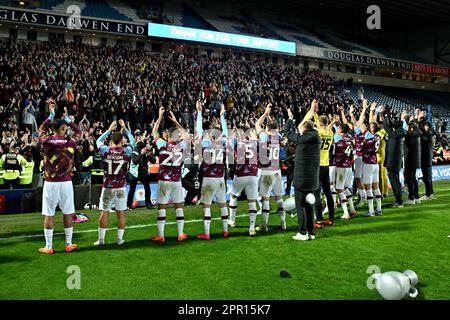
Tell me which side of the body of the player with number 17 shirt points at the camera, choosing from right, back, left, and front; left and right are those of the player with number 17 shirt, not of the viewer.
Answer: back

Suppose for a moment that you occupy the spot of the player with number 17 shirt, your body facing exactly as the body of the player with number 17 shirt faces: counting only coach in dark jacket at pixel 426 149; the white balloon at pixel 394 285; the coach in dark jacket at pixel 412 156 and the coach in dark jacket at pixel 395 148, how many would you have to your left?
0

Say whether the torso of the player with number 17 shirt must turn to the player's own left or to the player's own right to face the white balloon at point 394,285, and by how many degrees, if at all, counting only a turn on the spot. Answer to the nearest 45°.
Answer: approximately 135° to the player's own right

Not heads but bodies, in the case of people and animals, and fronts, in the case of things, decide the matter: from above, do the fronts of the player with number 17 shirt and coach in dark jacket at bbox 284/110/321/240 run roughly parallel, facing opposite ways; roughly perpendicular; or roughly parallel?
roughly parallel

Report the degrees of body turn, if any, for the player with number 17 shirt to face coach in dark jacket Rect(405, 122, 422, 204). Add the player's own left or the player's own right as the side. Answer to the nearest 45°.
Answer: approximately 90° to the player's own right

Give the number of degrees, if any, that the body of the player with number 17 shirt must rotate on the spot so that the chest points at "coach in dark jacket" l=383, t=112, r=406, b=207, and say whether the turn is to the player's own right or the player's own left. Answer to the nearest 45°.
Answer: approximately 90° to the player's own right

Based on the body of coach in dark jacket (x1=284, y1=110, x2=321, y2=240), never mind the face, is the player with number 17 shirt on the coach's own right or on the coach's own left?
on the coach's own left

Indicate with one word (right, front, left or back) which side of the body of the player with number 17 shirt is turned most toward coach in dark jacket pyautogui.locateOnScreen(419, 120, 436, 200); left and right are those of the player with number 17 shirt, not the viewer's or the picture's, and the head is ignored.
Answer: right

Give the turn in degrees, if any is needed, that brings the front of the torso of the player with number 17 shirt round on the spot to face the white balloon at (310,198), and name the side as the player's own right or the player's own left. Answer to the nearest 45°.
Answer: approximately 90° to the player's own right

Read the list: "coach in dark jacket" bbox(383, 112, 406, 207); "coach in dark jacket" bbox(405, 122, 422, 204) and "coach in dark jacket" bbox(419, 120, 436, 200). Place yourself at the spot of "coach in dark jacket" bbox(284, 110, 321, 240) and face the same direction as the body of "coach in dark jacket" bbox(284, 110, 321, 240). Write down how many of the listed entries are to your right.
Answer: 3

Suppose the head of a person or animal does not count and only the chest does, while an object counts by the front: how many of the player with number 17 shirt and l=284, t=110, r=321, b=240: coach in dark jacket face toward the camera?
0

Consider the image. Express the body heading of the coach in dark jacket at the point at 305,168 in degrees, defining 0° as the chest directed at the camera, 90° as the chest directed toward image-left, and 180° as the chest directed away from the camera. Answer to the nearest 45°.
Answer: approximately 135°
